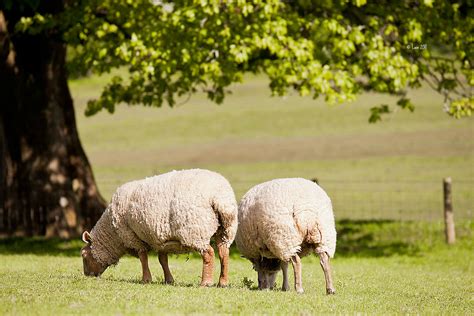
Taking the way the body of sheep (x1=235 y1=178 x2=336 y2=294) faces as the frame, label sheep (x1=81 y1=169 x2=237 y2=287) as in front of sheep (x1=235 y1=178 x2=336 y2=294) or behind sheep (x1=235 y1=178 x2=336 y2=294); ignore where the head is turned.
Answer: in front

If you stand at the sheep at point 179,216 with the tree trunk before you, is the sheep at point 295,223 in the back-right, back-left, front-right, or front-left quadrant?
back-right
